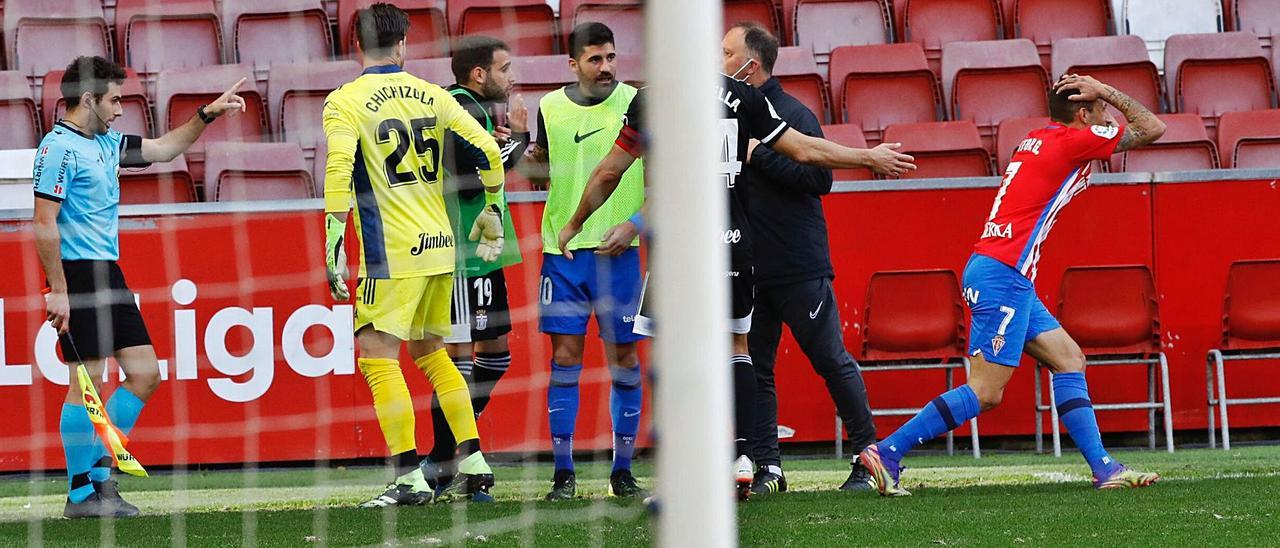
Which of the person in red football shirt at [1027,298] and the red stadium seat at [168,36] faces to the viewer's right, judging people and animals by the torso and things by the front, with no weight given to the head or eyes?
the person in red football shirt

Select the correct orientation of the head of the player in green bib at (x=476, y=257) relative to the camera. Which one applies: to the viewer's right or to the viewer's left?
to the viewer's right

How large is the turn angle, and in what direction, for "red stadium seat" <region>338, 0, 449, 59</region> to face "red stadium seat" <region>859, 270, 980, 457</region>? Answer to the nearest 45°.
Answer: approximately 45° to its left

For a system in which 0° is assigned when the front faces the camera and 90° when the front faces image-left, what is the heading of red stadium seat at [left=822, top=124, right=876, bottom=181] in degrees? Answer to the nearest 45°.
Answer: approximately 0°

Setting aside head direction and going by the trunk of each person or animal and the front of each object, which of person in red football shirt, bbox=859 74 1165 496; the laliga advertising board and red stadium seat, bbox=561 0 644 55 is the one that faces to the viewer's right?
the person in red football shirt

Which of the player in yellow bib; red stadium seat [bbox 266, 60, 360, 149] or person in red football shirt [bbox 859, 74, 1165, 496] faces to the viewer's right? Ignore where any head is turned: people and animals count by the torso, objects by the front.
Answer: the person in red football shirt

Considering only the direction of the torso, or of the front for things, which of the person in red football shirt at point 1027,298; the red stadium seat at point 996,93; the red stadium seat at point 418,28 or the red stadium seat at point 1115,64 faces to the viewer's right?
the person in red football shirt

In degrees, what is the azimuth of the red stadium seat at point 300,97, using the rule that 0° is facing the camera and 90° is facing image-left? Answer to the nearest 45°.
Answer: approximately 0°
